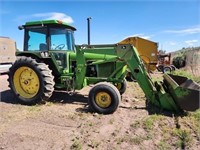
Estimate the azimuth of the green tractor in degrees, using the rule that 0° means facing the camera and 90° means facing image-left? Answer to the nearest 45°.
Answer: approximately 315°
